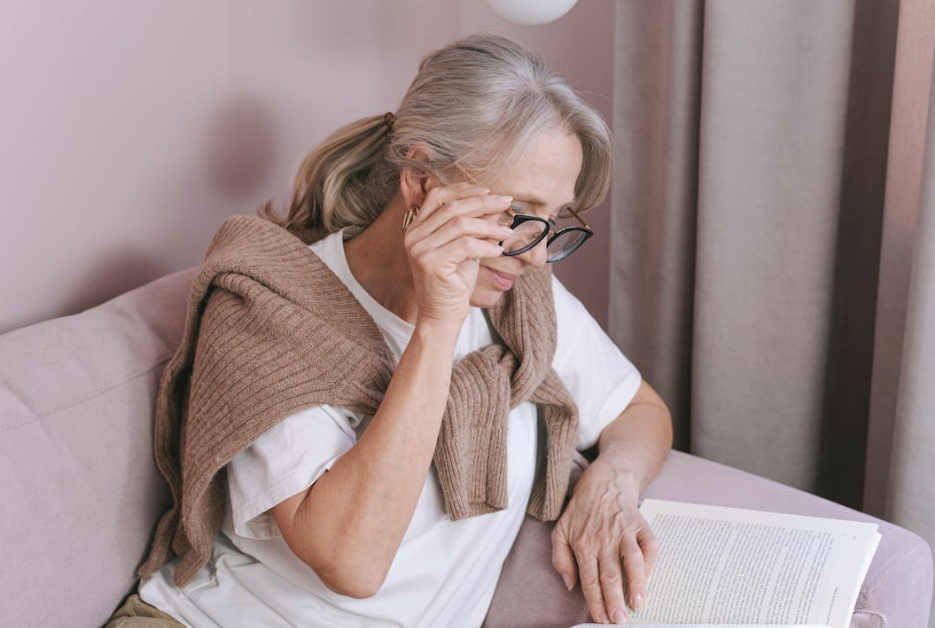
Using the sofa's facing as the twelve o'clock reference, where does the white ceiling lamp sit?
The white ceiling lamp is roughly at 9 o'clock from the sofa.

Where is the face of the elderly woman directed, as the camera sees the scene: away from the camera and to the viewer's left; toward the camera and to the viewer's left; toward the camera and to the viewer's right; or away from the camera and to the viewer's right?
toward the camera and to the viewer's right

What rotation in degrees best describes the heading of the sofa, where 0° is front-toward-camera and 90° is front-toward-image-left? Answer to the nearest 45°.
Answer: approximately 315°

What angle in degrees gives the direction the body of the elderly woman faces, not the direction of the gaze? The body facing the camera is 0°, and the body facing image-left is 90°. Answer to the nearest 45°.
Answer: approximately 315°
